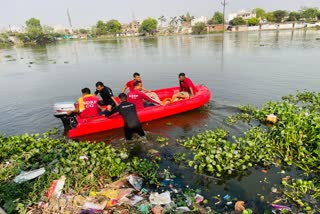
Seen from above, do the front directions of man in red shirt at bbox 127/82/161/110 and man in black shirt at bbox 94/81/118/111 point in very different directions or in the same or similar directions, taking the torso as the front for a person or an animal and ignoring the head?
very different directions
